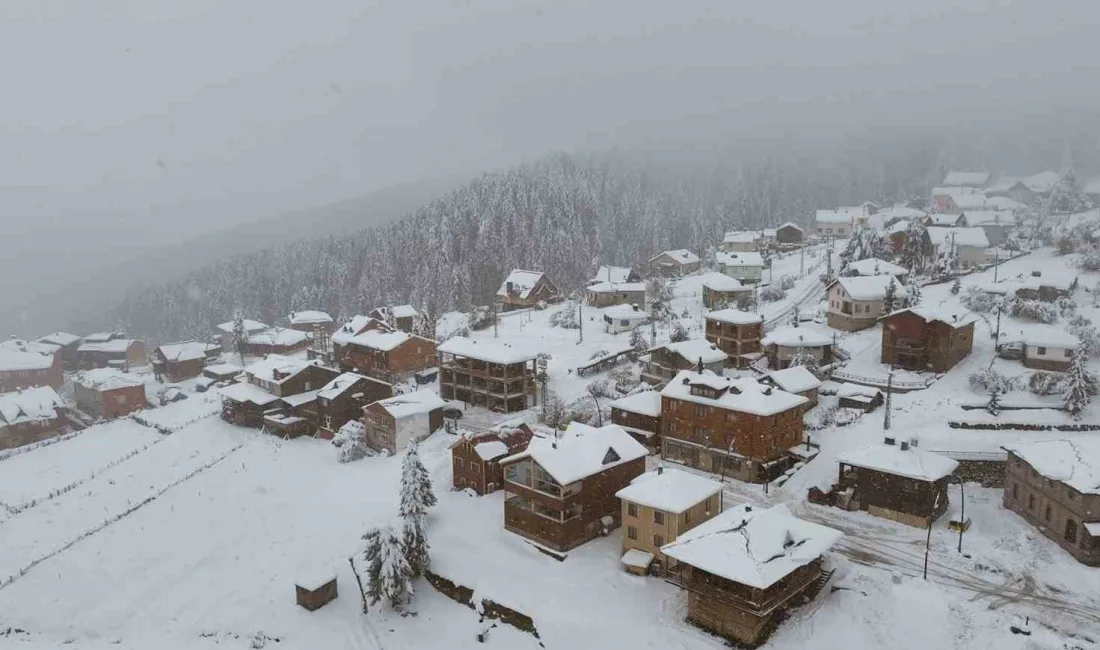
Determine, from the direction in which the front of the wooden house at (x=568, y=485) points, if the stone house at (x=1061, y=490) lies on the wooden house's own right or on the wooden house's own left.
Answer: on the wooden house's own left

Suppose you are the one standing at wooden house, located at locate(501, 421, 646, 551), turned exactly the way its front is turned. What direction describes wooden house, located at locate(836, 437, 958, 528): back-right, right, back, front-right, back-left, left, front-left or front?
back-left

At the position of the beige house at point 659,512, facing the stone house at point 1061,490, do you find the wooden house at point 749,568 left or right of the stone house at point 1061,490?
right

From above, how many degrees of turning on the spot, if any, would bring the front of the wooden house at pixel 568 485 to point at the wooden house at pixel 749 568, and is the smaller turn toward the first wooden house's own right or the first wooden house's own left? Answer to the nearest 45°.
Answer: approximately 90° to the first wooden house's own left

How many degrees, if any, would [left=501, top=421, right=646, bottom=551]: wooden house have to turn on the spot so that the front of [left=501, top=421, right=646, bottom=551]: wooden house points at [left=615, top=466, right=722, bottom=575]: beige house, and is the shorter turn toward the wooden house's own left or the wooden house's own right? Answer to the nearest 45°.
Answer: approximately 90° to the wooden house's own left

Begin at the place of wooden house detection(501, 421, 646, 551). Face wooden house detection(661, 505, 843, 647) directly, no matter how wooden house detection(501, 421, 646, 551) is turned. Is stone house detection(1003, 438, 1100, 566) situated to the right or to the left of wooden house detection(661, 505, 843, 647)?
left

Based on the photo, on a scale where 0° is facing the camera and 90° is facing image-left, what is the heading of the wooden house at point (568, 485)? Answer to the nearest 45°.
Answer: approximately 45°
